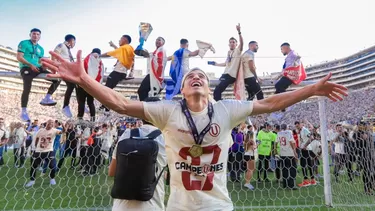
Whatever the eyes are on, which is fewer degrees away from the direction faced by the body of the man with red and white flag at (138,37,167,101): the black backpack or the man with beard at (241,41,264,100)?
the black backpack

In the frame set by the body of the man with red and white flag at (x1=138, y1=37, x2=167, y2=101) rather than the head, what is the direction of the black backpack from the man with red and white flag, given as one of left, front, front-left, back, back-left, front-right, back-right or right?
front-left

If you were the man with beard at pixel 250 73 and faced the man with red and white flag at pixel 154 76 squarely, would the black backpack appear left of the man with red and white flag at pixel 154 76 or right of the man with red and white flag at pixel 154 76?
left

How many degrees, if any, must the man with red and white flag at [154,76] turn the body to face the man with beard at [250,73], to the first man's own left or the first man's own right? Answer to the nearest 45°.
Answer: approximately 135° to the first man's own left
